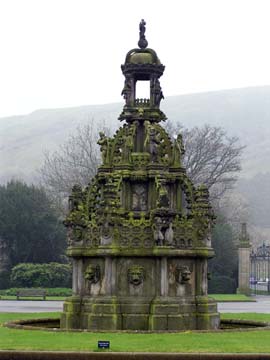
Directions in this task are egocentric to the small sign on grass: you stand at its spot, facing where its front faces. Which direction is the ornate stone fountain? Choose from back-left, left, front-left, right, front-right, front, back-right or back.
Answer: back

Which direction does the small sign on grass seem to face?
toward the camera
